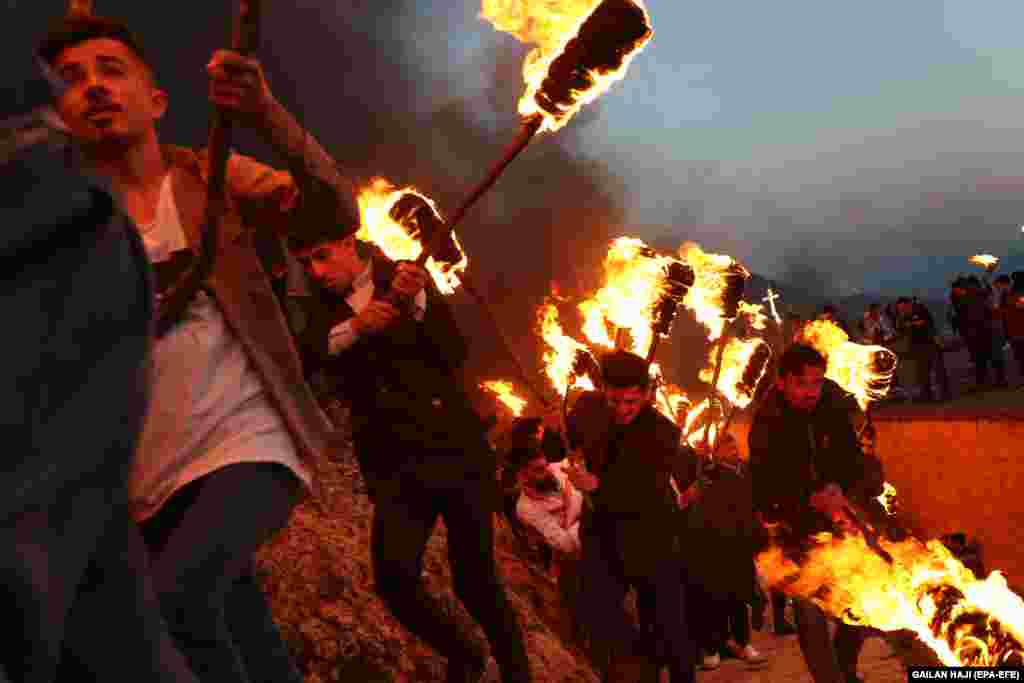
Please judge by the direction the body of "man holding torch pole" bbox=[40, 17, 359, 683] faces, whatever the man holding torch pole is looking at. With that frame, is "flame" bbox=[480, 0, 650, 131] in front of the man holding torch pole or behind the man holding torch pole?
behind

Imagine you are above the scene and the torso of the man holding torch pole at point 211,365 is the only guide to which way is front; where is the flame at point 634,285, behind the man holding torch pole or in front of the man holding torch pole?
behind

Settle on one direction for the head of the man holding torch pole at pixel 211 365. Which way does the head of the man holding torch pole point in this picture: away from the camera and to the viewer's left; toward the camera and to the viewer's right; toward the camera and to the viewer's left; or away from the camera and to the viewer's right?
toward the camera and to the viewer's left

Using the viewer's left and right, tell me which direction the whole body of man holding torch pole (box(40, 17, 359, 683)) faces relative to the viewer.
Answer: facing the viewer and to the left of the viewer

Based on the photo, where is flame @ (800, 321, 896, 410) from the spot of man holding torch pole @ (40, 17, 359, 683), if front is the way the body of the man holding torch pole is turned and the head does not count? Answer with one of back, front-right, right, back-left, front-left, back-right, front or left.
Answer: back

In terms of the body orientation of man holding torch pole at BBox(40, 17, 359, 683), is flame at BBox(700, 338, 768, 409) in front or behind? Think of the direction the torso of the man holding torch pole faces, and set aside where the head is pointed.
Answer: behind

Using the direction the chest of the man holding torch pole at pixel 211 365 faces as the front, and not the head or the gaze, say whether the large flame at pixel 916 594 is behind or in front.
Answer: behind
